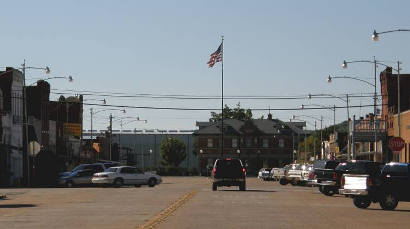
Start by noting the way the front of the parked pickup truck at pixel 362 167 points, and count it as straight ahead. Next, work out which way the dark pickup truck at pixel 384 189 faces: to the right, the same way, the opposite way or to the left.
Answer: the same way

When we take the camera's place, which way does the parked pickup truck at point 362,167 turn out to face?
facing away from the viewer and to the right of the viewer

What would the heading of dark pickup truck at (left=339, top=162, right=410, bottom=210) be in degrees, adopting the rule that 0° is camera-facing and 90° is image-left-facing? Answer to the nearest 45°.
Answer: approximately 225°

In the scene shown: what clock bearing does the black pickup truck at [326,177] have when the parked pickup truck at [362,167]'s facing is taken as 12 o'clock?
The black pickup truck is roughly at 10 o'clock from the parked pickup truck.
